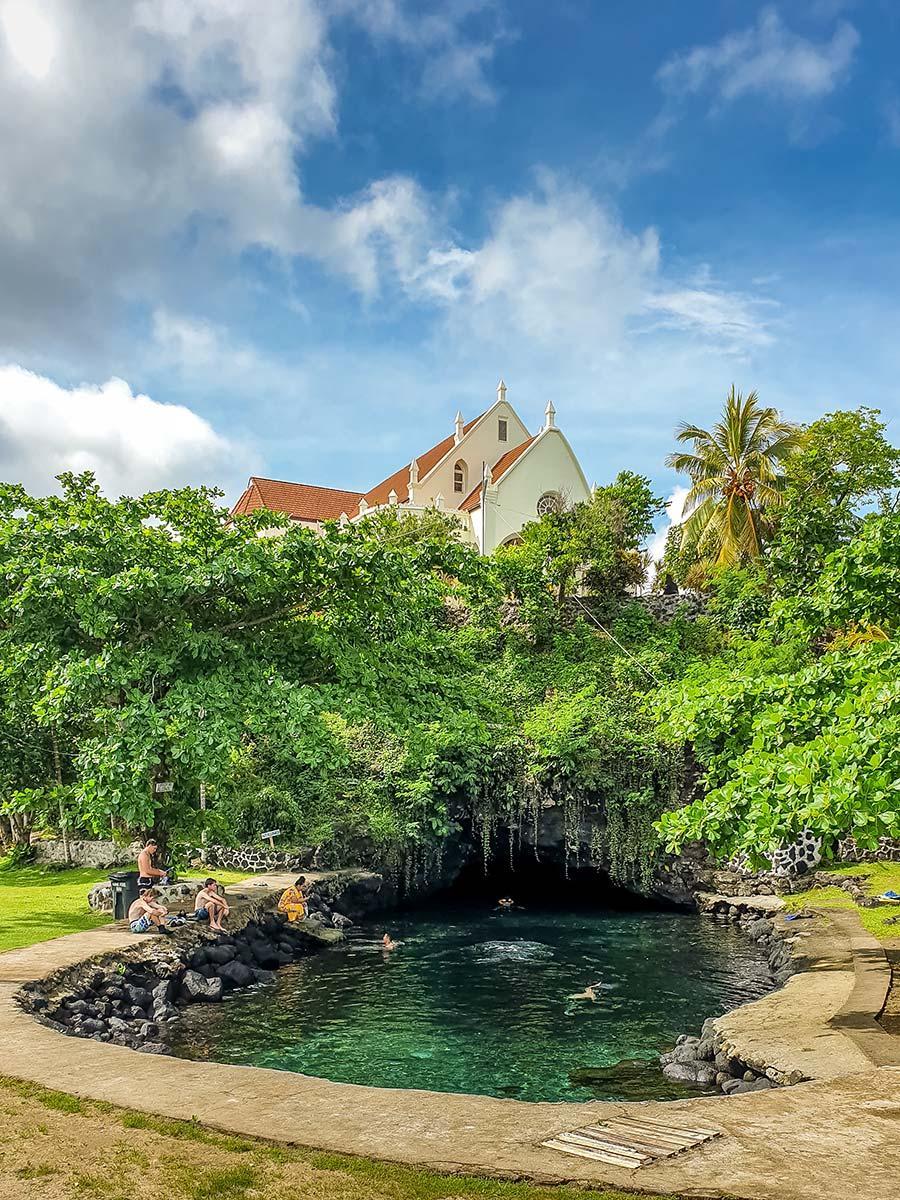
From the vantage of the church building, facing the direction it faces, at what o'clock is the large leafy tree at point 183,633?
The large leafy tree is roughly at 2 o'clock from the church building.

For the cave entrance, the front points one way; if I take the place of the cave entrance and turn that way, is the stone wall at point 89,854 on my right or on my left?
on my right

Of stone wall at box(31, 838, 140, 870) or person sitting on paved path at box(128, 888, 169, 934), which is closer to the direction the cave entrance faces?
the person sitting on paved path

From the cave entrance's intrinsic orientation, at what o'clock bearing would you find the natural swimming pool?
The natural swimming pool is roughly at 12 o'clock from the cave entrance.

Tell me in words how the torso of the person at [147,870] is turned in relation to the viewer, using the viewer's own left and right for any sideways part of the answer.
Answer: facing to the right of the viewer
